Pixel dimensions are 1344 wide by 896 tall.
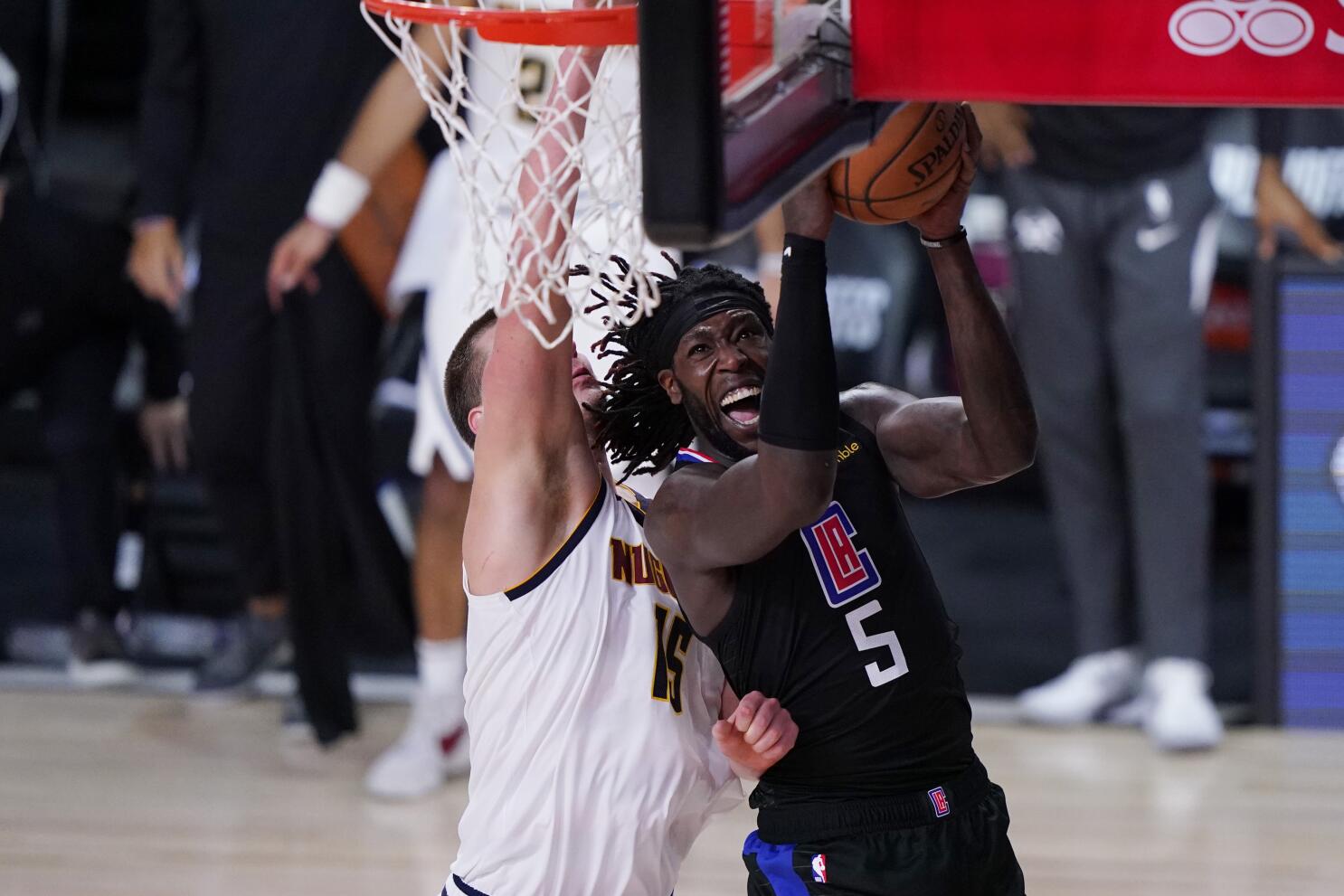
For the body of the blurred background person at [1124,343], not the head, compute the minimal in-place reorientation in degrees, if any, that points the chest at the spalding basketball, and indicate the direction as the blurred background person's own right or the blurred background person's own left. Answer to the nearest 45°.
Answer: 0° — they already face it

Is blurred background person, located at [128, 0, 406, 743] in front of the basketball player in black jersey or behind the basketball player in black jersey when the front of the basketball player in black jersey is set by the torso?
behind

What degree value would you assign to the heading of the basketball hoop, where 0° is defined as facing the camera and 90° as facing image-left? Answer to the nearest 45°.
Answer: approximately 90°

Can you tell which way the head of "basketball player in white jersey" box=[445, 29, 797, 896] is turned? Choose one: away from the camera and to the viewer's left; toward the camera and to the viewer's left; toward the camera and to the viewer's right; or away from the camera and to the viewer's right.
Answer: away from the camera and to the viewer's right

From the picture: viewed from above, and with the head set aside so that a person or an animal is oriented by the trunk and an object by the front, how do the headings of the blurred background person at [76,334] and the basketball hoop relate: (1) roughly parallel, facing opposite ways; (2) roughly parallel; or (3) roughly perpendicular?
roughly perpendicular

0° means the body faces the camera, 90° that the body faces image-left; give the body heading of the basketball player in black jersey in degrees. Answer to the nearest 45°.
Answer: approximately 315°

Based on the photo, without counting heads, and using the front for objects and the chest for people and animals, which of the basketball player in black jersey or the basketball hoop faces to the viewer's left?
the basketball hoop
